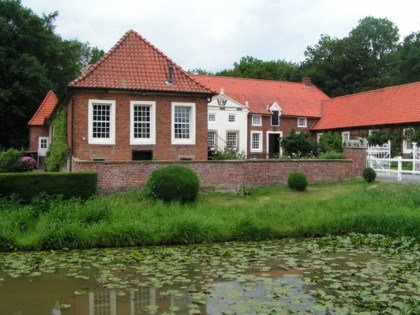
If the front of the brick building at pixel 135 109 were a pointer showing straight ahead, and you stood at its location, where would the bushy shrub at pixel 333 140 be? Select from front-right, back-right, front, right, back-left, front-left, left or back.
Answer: back-left

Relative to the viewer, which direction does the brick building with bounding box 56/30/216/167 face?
toward the camera

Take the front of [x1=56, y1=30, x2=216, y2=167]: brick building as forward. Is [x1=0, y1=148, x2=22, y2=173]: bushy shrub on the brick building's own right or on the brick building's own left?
on the brick building's own right

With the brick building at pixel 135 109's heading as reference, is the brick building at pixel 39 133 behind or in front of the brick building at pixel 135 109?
behind

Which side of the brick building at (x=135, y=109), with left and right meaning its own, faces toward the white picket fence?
left

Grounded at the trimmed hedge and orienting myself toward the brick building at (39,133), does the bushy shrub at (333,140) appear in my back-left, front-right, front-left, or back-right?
front-right

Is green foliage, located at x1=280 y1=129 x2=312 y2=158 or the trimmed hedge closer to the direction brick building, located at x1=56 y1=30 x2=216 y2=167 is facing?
the trimmed hedge

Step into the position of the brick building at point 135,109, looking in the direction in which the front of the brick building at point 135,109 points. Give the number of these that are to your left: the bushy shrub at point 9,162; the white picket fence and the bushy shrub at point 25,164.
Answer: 1

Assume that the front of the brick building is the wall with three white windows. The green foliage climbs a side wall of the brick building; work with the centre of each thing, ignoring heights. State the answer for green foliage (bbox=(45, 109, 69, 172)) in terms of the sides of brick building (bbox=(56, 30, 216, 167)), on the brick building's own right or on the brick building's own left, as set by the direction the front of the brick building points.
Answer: on the brick building's own right

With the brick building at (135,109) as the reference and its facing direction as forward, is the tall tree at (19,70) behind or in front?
behind

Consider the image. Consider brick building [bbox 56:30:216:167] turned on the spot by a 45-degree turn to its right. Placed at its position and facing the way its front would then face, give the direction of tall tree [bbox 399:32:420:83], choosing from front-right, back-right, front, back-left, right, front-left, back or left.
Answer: back

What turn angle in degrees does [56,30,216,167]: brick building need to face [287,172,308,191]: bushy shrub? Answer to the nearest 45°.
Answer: approximately 90° to its left

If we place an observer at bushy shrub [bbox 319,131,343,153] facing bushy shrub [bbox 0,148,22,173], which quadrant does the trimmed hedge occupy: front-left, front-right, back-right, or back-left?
front-left

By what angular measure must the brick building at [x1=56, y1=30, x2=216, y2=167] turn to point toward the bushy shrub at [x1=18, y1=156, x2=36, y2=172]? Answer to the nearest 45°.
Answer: approximately 135° to its right

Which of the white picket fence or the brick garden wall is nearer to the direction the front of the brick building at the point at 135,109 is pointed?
the brick garden wall
